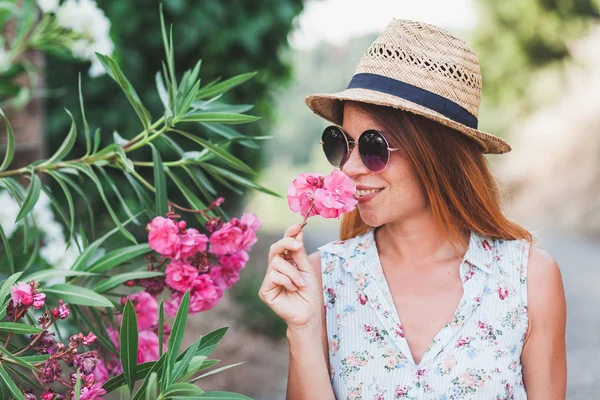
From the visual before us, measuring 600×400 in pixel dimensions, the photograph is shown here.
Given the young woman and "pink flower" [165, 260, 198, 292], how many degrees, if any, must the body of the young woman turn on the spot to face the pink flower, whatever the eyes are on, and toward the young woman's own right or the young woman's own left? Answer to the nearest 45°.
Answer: approximately 45° to the young woman's own right

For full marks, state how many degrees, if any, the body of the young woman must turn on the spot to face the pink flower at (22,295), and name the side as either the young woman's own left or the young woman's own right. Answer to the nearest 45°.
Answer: approximately 45° to the young woman's own right

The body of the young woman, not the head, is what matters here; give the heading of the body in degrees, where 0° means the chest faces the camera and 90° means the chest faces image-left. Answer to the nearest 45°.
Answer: approximately 0°

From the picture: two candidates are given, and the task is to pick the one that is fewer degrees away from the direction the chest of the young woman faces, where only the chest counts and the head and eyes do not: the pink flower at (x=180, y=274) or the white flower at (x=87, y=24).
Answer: the pink flower

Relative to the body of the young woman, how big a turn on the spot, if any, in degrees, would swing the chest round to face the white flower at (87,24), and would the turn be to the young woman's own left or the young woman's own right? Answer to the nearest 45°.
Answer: approximately 135° to the young woman's own right

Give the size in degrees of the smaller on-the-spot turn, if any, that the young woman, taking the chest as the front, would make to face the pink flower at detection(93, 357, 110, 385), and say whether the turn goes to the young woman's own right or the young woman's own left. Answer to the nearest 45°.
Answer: approximately 45° to the young woman's own right

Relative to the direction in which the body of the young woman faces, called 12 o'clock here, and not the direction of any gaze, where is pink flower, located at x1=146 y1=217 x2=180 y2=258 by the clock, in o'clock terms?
The pink flower is roughly at 2 o'clock from the young woman.
